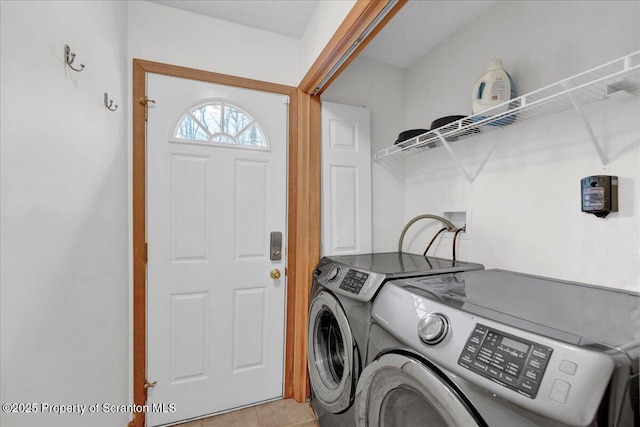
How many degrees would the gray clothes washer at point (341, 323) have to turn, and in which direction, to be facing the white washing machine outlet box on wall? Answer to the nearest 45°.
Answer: approximately 180°

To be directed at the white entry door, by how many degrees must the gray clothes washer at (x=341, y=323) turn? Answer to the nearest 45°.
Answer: approximately 45° to its right

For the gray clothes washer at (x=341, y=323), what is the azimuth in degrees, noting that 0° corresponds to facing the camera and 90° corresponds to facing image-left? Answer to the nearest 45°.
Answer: approximately 45°

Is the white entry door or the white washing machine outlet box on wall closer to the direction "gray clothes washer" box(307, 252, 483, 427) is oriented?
the white entry door
